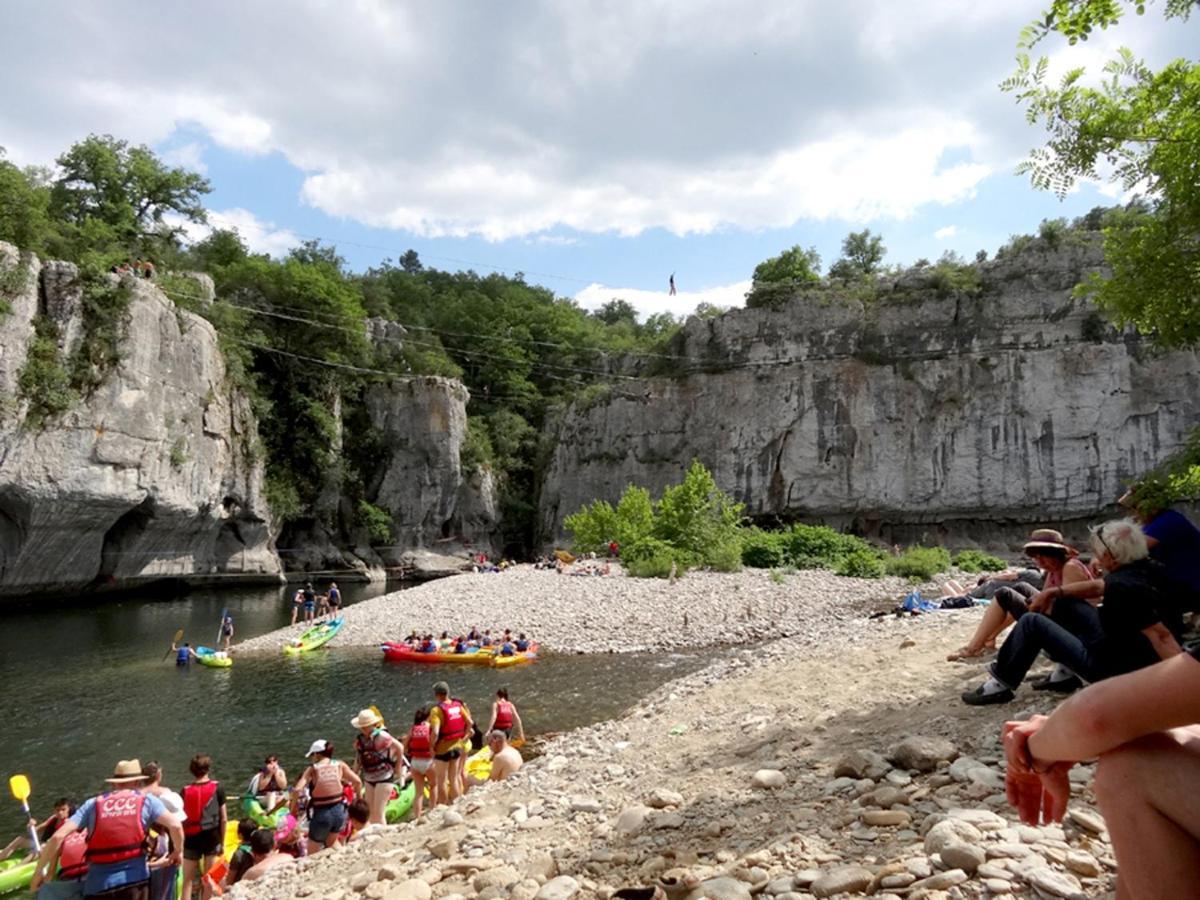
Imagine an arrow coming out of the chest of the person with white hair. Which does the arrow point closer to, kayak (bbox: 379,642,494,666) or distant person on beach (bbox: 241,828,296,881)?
the distant person on beach

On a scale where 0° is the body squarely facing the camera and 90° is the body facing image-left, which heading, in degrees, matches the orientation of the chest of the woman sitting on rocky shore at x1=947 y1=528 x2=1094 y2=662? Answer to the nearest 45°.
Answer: approximately 90°

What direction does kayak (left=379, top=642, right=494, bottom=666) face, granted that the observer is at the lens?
facing to the left of the viewer

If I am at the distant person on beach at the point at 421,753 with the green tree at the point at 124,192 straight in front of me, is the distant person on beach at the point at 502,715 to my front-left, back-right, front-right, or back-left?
front-right

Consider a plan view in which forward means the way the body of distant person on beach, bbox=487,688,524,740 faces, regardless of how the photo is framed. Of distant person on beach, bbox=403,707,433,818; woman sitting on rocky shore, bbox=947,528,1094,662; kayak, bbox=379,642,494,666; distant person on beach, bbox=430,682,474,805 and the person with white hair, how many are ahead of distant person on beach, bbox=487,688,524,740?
1

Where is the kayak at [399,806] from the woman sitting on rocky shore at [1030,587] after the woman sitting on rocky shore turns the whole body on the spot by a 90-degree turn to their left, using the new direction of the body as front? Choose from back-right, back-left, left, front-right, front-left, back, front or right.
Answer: right

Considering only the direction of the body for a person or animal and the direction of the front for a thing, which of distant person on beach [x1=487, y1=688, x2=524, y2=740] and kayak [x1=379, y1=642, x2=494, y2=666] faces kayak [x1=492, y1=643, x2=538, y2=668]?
the distant person on beach

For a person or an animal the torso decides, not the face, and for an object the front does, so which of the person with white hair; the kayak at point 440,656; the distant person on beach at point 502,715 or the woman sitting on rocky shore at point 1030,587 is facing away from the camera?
the distant person on beach

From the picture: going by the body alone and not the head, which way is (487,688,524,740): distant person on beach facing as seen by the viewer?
away from the camera

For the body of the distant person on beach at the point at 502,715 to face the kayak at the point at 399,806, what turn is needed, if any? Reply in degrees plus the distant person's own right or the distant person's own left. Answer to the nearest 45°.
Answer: approximately 135° to the distant person's own left

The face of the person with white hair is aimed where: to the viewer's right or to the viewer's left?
to the viewer's left

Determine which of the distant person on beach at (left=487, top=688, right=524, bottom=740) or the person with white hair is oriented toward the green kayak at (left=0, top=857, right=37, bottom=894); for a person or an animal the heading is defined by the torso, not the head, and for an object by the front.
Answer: the person with white hair

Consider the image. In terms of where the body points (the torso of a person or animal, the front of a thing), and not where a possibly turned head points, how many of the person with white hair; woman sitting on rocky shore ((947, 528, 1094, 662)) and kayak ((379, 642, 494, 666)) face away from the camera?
0
